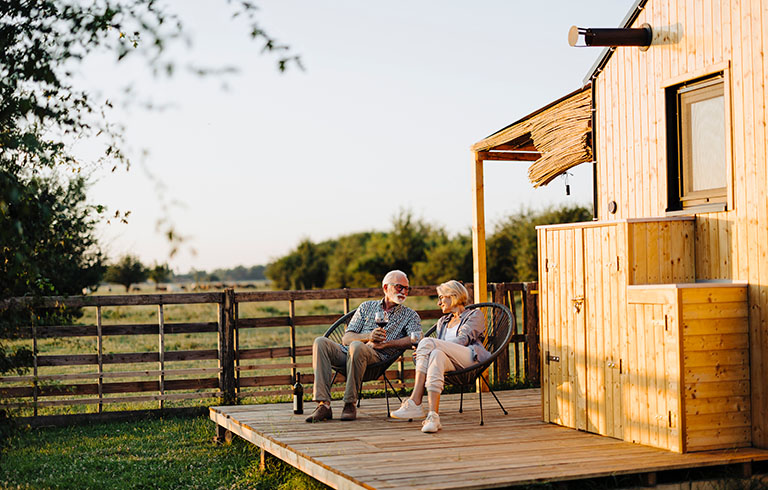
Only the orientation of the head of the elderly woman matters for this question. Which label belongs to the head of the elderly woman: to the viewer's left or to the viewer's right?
to the viewer's left

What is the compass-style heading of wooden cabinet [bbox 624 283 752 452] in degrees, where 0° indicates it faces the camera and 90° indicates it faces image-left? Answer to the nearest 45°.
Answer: approximately 45°

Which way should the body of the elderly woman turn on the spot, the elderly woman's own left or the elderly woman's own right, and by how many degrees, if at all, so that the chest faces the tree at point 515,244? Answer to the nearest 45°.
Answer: approximately 135° to the elderly woman's own right

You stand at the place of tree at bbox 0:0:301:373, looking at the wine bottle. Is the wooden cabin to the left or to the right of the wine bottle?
right

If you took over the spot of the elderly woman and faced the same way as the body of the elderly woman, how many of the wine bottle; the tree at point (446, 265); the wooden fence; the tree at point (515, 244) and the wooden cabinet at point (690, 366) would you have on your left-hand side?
1

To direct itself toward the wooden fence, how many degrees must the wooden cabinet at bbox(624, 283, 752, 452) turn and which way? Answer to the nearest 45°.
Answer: approximately 90° to its right

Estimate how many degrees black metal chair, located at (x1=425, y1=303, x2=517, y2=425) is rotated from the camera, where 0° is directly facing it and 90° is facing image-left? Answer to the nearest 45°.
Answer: approximately 45°

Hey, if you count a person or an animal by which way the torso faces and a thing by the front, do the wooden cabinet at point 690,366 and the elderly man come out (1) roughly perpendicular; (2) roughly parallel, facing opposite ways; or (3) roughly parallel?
roughly parallel

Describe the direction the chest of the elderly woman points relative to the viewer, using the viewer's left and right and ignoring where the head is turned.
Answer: facing the viewer and to the left of the viewer

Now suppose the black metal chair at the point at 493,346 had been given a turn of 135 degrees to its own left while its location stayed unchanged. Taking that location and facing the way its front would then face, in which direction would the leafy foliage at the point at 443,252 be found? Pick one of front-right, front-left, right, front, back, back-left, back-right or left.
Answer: left

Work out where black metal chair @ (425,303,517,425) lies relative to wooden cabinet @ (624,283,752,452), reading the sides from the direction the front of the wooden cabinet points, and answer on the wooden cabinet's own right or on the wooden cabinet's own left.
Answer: on the wooden cabinet's own right

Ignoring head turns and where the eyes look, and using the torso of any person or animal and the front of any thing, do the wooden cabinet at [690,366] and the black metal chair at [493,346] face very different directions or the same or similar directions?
same or similar directions

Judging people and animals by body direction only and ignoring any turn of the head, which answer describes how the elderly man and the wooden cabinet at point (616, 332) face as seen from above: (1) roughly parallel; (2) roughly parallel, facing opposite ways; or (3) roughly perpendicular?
roughly parallel

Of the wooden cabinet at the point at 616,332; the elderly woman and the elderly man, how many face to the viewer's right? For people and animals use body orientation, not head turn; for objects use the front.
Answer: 0

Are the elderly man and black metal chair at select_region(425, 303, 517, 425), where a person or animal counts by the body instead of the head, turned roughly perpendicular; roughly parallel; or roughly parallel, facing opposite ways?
roughly parallel

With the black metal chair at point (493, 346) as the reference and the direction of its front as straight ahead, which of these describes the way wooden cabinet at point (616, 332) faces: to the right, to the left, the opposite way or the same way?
the same way
